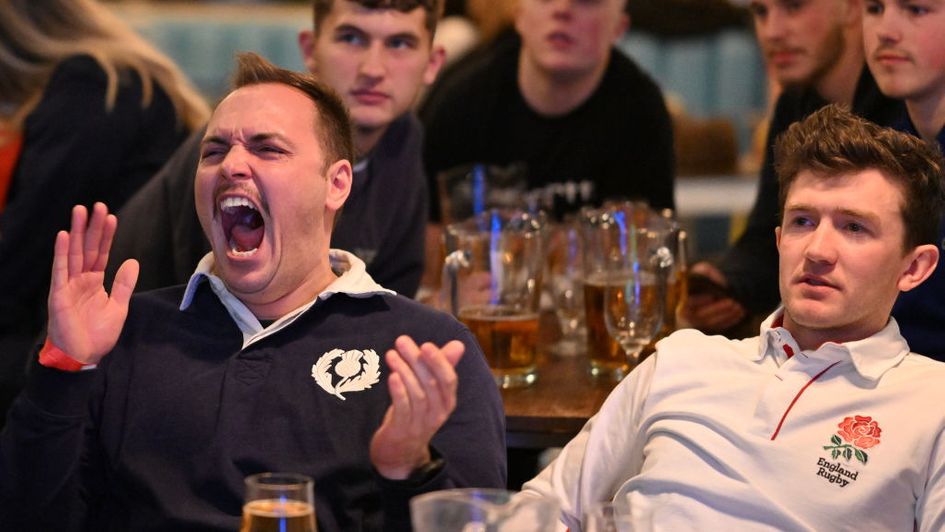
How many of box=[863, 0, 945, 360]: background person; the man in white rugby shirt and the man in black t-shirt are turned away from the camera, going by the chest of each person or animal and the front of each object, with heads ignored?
0

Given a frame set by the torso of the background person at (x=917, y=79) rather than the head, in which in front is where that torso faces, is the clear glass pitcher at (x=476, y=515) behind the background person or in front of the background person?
in front

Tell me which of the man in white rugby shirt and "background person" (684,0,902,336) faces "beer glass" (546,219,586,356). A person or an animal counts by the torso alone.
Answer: the background person

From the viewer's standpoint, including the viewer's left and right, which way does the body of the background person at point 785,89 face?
facing the viewer and to the left of the viewer

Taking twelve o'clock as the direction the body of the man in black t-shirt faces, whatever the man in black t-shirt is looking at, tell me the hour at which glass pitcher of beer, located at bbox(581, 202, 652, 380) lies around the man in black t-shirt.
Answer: The glass pitcher of beer is roughly at 12 o'clock from the man in black t-shirt.

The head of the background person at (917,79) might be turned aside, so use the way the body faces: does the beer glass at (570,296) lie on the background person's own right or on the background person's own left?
on the background person's own right

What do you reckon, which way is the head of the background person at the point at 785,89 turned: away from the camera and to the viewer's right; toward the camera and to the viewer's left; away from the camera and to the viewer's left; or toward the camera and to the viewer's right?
toward the camera and to the viewer's left

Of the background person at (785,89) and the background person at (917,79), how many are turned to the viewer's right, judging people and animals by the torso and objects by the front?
0

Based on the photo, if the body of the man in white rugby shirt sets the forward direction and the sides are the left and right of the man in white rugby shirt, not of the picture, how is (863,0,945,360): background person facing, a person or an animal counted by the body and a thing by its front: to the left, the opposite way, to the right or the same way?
the same way

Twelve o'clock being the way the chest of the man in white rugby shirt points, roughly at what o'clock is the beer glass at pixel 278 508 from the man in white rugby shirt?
The beer glass is roughly at 12 o'clock from the man in white rugby shirt.

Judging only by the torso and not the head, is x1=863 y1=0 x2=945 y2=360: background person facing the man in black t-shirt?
no

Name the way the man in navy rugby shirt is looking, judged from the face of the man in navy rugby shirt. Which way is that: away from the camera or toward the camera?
toward the camera

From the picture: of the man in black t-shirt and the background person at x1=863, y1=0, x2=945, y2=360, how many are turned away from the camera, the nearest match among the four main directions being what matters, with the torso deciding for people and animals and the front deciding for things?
0

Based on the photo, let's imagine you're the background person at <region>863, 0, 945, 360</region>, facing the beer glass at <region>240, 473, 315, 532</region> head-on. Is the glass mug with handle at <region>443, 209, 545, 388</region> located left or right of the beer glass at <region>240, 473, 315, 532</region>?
right

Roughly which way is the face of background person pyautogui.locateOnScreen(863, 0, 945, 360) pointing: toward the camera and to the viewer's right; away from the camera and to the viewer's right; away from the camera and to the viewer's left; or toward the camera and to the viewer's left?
toward the camera and to the viewer's left

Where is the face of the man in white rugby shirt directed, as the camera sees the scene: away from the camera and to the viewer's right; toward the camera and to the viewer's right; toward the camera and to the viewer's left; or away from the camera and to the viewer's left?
toward the camera and to the viewer's left

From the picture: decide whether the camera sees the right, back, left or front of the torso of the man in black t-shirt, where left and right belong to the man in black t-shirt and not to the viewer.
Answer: front

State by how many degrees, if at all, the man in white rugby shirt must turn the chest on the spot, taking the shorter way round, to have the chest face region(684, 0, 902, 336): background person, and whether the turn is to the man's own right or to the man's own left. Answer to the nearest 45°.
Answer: approximately 135° to the man's own right

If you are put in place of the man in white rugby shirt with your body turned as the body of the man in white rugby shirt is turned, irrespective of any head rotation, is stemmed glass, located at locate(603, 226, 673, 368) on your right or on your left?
on your right
